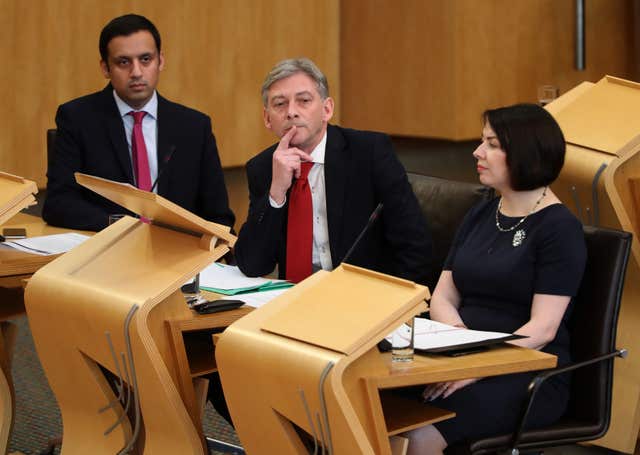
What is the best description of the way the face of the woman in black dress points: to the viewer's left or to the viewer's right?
to the viewer's left

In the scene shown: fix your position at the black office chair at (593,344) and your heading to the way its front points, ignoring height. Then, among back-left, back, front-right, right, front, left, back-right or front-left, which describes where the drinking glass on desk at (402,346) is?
front-left

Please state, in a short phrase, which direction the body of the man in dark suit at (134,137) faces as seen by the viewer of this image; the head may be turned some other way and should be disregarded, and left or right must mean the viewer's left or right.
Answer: facing the viewer

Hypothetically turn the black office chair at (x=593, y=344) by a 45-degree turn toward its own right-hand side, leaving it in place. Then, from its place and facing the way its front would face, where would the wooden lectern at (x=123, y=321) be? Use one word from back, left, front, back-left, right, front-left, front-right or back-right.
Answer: front-left

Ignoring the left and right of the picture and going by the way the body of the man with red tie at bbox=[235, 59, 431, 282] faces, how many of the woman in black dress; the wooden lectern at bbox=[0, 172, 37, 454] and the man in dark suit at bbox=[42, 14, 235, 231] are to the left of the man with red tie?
1

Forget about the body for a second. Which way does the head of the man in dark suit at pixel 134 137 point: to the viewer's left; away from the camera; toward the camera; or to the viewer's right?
toward the camera

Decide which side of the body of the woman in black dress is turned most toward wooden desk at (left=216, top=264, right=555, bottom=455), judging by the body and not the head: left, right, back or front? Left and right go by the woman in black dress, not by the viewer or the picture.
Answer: front

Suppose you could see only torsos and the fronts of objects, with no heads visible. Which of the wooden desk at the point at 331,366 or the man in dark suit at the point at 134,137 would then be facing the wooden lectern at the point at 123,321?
the man in dark suit
